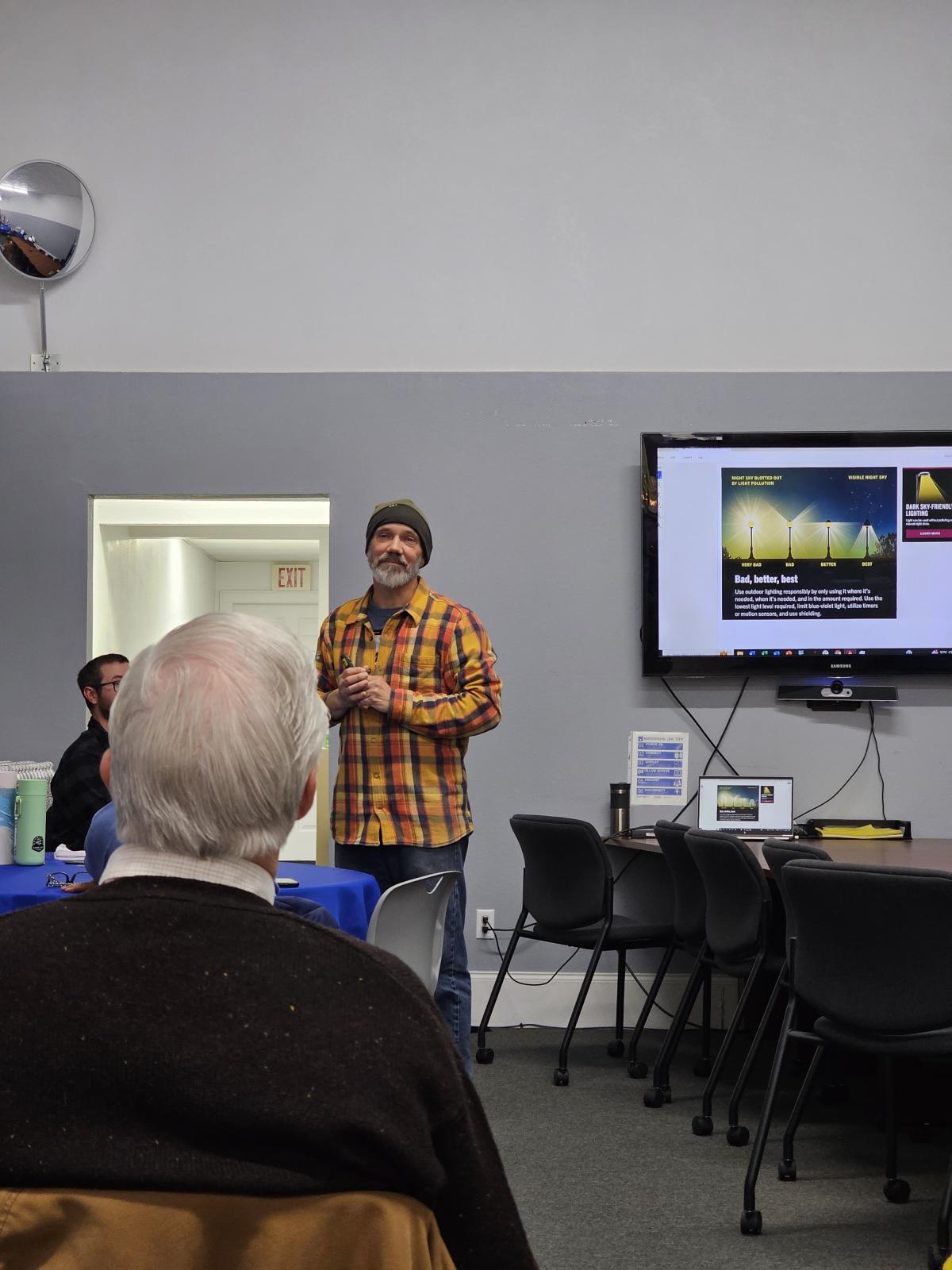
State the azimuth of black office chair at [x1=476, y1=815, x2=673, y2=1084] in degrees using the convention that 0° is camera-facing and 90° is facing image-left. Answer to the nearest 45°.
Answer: approximately 225°

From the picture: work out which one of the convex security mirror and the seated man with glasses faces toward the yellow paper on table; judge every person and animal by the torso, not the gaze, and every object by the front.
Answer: the seated man with glasses

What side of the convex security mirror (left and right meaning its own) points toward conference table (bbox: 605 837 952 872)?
left

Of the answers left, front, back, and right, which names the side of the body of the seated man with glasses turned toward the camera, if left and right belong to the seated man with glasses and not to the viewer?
right

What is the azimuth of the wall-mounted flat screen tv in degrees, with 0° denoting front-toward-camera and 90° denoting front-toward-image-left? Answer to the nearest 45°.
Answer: approximately 0°

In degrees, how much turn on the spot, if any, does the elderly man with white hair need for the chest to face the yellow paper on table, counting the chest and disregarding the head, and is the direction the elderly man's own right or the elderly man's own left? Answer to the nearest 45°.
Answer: approximately 45° to the elderly man's own right

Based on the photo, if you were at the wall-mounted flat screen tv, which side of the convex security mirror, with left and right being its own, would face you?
left

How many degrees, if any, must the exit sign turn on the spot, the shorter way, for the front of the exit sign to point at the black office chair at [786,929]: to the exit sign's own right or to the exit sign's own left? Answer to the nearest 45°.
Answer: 0° — it already faces it

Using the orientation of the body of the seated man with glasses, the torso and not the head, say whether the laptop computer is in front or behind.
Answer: in front

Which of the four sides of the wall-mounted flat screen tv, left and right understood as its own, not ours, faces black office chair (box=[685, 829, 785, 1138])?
front

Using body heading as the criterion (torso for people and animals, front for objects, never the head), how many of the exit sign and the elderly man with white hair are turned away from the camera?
1

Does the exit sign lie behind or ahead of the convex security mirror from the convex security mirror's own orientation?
behind

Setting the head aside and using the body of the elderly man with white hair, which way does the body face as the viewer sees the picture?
away from the camera

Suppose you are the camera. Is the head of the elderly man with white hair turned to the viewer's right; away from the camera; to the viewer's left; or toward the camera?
away from the camera

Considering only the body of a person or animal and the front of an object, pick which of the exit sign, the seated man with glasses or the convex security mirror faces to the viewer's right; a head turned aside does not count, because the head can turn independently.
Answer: the seated man with glasses

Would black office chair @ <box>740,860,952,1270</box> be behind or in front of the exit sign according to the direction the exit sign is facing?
in front
